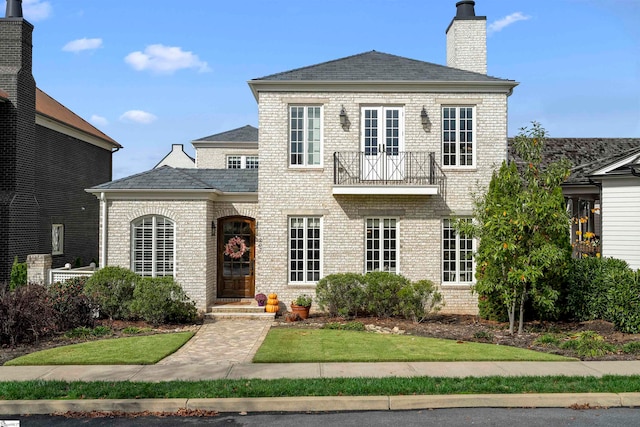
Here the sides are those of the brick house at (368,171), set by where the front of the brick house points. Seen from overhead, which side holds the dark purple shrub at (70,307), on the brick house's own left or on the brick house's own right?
on the brick house's own right

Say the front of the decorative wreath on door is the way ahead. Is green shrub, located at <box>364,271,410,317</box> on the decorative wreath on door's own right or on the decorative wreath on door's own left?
on the decorative wreath on door's own left

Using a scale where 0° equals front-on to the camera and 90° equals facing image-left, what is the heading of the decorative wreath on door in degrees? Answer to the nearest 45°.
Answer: approximately 0°

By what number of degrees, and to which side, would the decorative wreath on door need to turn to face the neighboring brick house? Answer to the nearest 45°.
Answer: approximately 135° to its right

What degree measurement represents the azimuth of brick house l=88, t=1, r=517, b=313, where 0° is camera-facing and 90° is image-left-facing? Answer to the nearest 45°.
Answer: approximately 0°

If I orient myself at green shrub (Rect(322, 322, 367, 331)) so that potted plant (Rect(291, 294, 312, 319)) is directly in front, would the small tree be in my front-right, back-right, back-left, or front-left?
back-right

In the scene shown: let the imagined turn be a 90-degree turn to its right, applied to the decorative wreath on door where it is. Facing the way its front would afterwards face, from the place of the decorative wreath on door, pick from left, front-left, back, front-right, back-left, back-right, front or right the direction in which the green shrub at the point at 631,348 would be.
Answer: back-left

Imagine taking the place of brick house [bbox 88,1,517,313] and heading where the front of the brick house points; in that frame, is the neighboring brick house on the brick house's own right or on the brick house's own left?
on the brick house's own right

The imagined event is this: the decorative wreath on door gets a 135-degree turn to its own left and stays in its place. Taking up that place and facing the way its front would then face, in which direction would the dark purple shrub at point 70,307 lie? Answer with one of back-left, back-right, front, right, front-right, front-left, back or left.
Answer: back

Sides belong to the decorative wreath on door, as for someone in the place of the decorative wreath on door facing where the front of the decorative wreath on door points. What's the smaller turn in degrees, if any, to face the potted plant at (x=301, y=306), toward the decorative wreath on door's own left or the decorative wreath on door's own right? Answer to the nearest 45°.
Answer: approximately 45° to the decorative wreath on door's own left
